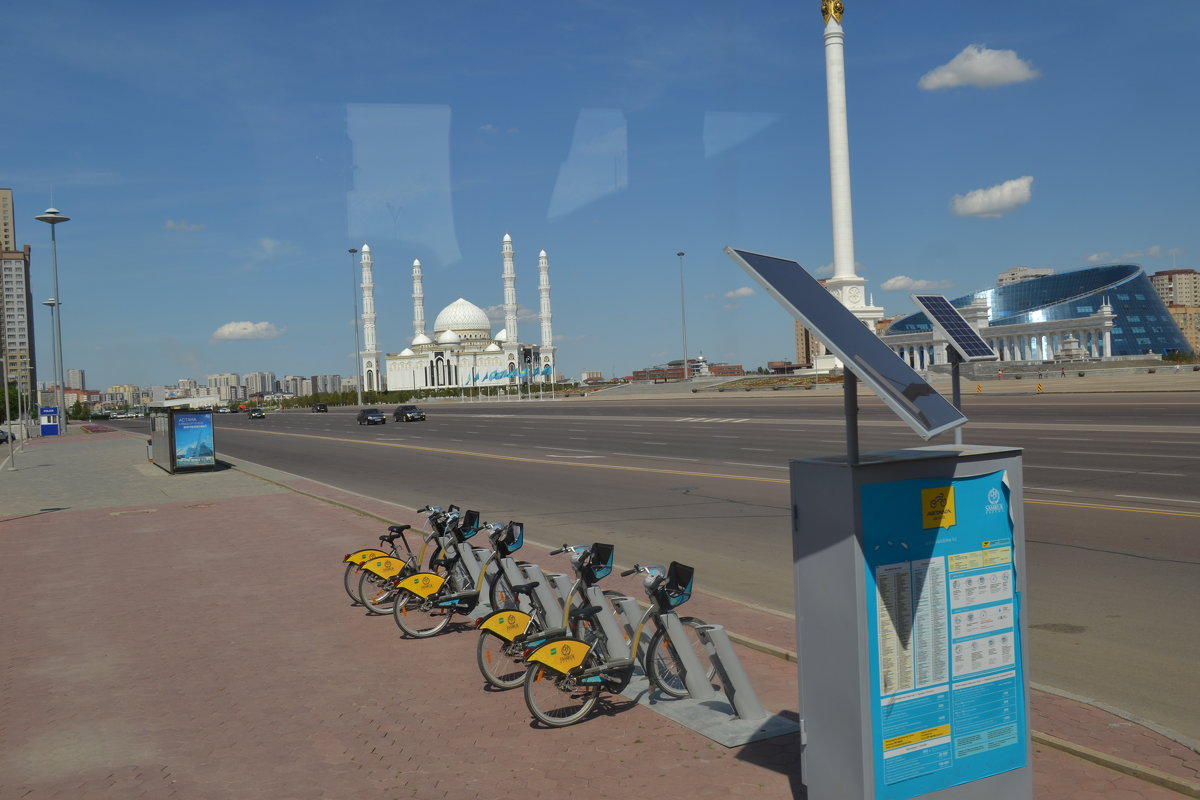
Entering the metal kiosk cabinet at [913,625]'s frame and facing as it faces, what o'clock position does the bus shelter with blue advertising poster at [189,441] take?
the bus shelter with blue advertising poster at [189,441] is roughly at 6 o'clock from the metal kiosk cabinet at [913,625].

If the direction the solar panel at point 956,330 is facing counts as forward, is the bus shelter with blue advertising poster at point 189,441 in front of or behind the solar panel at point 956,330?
behind

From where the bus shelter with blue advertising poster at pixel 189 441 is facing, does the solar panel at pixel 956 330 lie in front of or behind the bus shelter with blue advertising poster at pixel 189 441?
in front

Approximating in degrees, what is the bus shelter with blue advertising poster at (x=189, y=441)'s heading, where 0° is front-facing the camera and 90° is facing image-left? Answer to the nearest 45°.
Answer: approximately 315°

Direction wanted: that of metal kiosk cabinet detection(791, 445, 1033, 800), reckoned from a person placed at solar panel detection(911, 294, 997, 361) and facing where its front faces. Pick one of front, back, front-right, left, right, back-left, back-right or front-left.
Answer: front-right

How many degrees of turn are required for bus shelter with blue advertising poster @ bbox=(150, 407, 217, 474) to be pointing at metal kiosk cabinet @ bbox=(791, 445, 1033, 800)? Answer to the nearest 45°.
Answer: approximately 45° to its right

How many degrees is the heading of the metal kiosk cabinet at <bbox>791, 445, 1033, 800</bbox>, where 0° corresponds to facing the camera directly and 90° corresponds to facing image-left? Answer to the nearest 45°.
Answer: approximately 315°

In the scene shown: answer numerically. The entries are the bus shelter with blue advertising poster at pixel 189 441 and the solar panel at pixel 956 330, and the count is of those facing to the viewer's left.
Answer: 0
